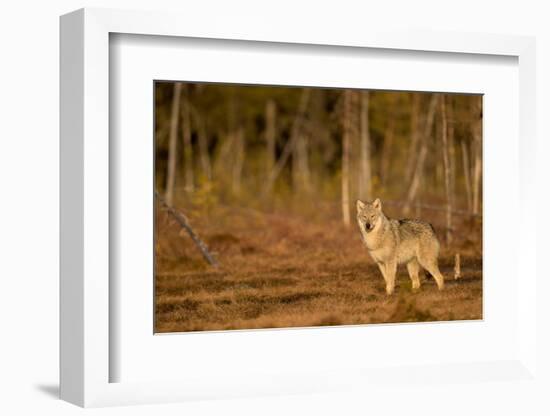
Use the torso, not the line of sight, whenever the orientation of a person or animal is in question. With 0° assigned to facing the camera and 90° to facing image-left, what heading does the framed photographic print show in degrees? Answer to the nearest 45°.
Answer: approximately 315°

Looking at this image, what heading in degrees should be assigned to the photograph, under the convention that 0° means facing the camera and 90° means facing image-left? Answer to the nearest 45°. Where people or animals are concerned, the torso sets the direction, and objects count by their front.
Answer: approximately 315°
